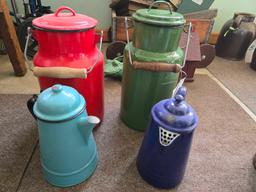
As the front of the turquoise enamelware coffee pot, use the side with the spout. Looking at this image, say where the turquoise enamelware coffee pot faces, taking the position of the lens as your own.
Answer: facing the viewer and to the right of the viewer

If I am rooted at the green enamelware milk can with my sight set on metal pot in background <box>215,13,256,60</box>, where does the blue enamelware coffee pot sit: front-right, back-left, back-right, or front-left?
back-right

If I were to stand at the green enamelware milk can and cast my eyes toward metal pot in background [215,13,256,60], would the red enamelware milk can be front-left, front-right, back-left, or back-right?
back-left

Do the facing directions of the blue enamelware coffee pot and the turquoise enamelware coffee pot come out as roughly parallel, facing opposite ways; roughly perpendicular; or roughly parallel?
roughly perpendicular

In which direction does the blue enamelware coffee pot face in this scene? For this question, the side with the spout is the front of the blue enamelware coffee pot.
toward the camera

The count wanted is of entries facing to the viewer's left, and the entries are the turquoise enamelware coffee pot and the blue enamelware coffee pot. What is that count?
0
